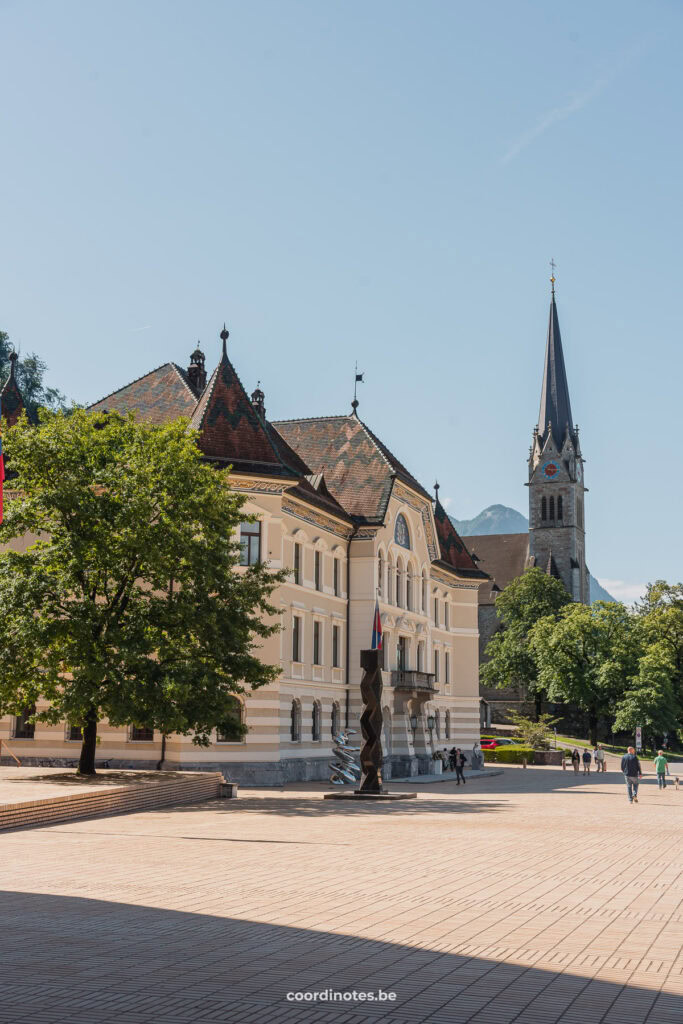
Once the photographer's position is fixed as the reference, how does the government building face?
facing the viewer and to the right of the viewer

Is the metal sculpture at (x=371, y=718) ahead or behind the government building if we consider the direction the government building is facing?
ahead

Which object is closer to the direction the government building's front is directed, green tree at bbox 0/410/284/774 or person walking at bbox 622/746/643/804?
the person walking

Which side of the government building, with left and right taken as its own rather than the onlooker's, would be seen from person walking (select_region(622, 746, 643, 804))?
front
